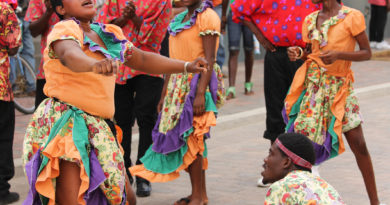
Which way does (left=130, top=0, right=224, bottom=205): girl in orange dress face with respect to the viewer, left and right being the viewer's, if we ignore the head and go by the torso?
facing the viewer and to the left of the viewer

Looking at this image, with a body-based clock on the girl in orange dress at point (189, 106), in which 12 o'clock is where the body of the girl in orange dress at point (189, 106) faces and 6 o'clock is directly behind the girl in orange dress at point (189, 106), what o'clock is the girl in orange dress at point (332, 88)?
the girl in orange dress at point (332, 88) is roughly at 8 o'clock from the girl in orange dress at point (189, 106).

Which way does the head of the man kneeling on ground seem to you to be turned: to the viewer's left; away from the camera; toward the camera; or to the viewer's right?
to the viewer's left

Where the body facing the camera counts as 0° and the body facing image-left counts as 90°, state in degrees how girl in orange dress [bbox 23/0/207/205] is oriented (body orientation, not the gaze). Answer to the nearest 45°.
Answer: approximately 315°

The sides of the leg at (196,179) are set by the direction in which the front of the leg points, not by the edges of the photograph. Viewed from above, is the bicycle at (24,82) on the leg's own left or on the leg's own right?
on the leg's own right

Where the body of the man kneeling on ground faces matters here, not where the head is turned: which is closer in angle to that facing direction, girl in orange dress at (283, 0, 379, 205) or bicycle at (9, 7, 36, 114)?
the bicycle

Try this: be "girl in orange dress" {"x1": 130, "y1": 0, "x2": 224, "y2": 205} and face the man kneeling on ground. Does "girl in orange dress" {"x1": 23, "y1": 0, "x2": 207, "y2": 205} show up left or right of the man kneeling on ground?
right

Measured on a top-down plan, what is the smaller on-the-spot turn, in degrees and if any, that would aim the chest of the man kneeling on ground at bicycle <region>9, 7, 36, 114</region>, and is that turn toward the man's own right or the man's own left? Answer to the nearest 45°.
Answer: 0° — they already face it

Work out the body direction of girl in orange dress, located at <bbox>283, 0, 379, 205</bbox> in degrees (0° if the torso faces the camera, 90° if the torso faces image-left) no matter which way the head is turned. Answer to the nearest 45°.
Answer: approximately 45°
